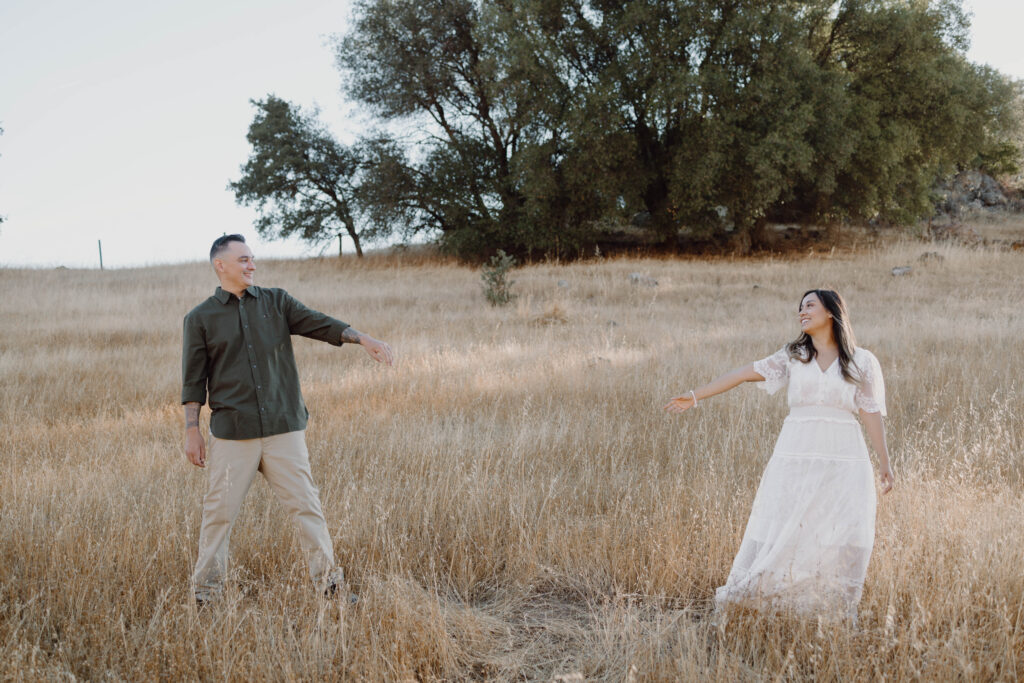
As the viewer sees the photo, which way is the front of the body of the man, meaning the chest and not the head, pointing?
toward the camera

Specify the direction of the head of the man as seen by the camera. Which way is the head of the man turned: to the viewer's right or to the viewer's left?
to the viewer's right

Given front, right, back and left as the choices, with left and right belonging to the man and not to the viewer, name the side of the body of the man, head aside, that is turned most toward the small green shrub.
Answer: back

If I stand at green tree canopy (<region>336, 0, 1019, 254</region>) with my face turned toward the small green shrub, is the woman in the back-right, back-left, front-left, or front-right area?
front-left

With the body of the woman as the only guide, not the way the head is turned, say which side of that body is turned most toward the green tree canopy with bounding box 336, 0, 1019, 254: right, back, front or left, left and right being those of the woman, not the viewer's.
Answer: back

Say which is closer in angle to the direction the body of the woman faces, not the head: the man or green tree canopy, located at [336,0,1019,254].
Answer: the man

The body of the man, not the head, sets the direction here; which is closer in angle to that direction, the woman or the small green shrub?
the woman

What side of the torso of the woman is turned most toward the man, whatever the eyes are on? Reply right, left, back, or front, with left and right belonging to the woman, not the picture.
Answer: right

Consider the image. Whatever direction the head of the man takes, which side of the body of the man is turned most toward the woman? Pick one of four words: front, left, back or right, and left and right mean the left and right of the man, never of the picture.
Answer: left

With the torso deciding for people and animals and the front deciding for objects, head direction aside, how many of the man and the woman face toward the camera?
2

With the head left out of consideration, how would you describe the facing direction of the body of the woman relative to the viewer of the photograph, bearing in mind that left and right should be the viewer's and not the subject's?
facing the viewer
